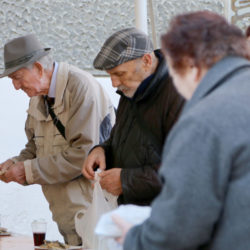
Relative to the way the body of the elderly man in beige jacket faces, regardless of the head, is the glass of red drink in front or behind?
in front

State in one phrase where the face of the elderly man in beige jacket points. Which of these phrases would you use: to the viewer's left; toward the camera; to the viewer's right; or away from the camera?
to the viewer's left

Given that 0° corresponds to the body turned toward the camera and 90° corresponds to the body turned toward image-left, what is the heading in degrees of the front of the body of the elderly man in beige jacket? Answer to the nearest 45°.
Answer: approximately 45°

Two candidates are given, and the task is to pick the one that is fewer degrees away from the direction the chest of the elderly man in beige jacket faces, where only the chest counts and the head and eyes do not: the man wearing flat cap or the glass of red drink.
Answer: the glass of red drink

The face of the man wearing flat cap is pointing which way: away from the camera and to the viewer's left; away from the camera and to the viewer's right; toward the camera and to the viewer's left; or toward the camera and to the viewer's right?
toward the camera and to the viewer's left

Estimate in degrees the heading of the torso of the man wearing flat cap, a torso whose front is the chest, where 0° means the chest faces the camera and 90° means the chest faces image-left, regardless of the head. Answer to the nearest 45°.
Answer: approximately 45°

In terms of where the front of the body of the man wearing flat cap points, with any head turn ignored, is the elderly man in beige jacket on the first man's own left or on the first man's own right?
on the first man's own right

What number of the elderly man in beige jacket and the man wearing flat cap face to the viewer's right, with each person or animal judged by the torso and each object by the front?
0
